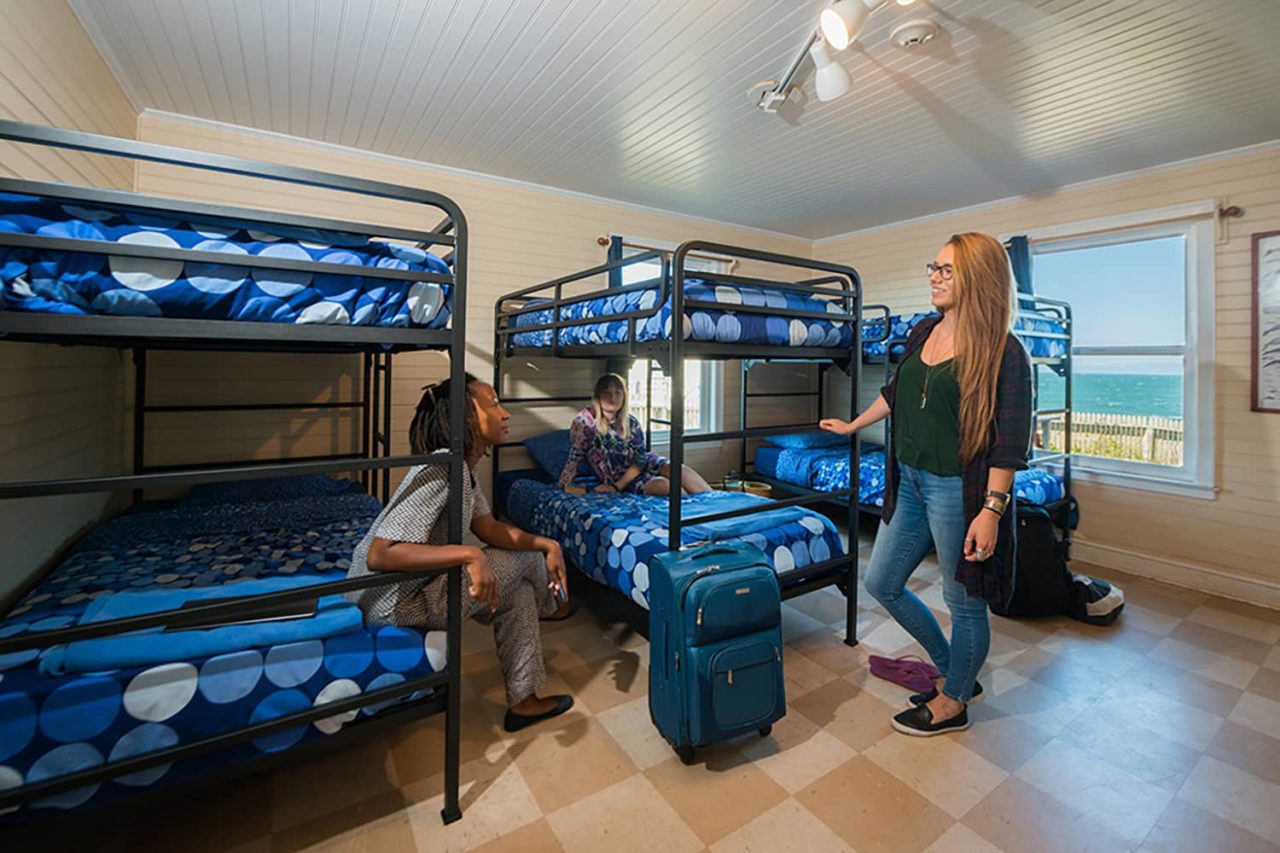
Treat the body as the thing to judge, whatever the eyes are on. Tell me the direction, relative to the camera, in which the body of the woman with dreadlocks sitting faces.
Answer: to the viewer's right

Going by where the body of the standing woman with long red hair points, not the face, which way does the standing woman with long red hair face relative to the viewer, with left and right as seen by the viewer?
facing the viewer and to the left of the viewer

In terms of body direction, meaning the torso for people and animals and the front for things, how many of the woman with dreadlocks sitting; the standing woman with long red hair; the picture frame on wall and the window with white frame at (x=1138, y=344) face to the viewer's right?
1

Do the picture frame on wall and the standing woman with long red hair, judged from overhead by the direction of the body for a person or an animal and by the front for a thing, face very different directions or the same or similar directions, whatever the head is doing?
same or similar directions

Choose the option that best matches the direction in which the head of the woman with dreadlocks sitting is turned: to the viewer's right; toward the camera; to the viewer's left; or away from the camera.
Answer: to the viewer's right

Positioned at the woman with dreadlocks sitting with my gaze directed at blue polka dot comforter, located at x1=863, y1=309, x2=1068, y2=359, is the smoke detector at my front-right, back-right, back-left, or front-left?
front-right

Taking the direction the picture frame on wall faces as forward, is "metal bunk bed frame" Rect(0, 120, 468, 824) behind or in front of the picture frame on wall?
in front

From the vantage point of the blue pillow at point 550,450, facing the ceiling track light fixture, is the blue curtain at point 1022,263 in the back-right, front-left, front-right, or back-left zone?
front-left

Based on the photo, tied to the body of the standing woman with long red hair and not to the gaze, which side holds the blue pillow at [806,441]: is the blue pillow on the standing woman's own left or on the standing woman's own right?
on the standing woman's own right

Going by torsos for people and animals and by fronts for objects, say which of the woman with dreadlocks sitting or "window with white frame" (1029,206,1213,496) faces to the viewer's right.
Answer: the woman with dreadlocks sitting

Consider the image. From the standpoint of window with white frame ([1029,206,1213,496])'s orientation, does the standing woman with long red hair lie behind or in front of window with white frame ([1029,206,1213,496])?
in front

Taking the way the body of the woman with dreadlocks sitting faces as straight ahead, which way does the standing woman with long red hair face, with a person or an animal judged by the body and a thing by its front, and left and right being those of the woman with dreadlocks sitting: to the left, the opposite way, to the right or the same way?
the opposite way

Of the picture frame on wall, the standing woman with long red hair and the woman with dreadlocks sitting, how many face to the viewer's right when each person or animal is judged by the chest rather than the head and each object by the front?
1
